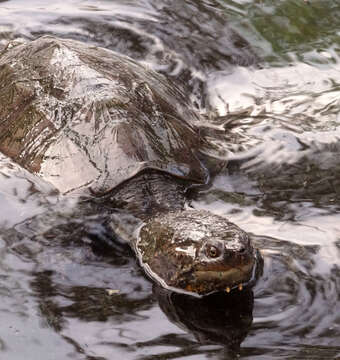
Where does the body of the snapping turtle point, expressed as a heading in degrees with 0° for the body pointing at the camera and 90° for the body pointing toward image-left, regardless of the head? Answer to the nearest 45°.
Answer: approximately 315°
